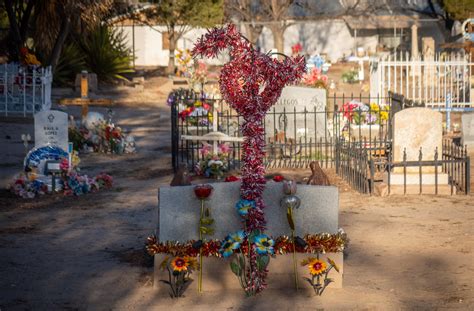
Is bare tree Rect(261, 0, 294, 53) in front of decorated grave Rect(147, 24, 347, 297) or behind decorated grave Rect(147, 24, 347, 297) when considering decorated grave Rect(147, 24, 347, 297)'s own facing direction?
behind

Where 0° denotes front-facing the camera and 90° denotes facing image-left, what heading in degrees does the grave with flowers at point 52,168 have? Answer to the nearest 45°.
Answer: approximately 0°

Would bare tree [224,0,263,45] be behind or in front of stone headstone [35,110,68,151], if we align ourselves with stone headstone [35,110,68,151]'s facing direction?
behind

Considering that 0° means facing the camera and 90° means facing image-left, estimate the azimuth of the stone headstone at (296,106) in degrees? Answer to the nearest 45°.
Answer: approximately 0°

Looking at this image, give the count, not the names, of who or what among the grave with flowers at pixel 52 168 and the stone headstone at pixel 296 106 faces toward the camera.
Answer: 2

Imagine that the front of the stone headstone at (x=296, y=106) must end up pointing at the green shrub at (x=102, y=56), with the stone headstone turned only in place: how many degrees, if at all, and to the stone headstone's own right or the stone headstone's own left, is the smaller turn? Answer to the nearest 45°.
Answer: approximately 180°

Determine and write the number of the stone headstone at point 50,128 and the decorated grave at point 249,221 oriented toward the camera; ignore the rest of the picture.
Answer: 2

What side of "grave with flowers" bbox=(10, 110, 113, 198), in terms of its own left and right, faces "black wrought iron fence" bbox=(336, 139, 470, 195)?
left

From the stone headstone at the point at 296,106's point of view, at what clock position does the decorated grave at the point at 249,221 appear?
The decorated grave is roughly at 12 o'clock from the stone headstone.
